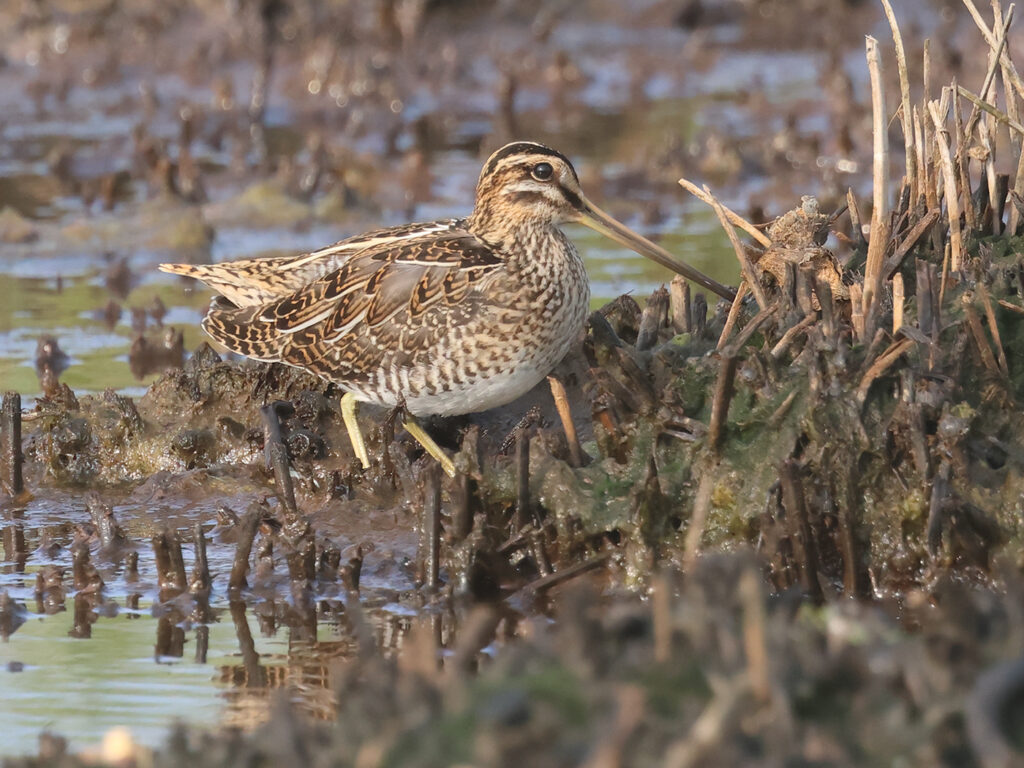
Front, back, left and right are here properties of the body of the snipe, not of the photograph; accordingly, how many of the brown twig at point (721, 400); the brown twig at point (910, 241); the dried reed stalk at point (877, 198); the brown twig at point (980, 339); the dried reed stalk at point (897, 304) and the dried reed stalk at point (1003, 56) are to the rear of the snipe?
0

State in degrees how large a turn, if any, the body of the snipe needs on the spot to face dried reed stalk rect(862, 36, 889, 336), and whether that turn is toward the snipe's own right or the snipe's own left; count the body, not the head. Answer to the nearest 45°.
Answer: approximately 45° to the snipe's own right

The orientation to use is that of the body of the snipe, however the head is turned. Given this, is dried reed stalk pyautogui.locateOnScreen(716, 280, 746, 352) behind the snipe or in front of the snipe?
in front

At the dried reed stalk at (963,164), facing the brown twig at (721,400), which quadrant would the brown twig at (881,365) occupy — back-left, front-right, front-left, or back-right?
front-left

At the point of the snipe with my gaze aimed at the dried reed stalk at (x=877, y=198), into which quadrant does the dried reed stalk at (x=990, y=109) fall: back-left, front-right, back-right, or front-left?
front-left

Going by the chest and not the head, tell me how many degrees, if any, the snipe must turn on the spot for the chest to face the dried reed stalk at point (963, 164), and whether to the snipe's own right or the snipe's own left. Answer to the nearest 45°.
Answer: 0° — it already faces it

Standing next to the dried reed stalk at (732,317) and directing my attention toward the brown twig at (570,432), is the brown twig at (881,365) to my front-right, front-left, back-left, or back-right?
back-left

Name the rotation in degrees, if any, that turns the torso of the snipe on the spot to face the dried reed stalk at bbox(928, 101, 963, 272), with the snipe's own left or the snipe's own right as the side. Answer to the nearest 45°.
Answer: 0° — it already faces it

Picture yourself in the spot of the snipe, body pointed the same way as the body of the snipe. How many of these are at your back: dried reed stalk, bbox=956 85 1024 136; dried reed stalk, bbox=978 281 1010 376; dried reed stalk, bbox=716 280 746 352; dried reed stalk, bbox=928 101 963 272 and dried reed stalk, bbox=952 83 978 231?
0

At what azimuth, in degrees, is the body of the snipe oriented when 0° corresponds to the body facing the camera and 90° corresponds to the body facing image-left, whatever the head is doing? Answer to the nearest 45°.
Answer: approximately 270°

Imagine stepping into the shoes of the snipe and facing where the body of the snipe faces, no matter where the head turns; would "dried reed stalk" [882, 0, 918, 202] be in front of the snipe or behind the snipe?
in front

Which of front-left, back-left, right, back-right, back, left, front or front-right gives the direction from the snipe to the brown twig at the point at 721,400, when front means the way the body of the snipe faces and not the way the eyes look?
front-right

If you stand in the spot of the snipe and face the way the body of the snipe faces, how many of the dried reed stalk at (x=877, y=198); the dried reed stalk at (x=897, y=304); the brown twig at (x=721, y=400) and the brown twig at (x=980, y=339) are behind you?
0

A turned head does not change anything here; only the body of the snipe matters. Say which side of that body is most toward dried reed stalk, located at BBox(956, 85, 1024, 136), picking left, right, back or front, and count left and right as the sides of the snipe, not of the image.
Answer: front

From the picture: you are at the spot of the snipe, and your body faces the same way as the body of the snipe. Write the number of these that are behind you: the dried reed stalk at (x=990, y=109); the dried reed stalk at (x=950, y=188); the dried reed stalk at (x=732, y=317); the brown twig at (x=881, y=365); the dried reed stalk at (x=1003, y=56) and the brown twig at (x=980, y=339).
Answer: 0

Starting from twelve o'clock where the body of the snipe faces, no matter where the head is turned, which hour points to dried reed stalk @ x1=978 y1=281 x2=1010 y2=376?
The dried reed stalk is roughly at 1 o'clock from the snipe.
